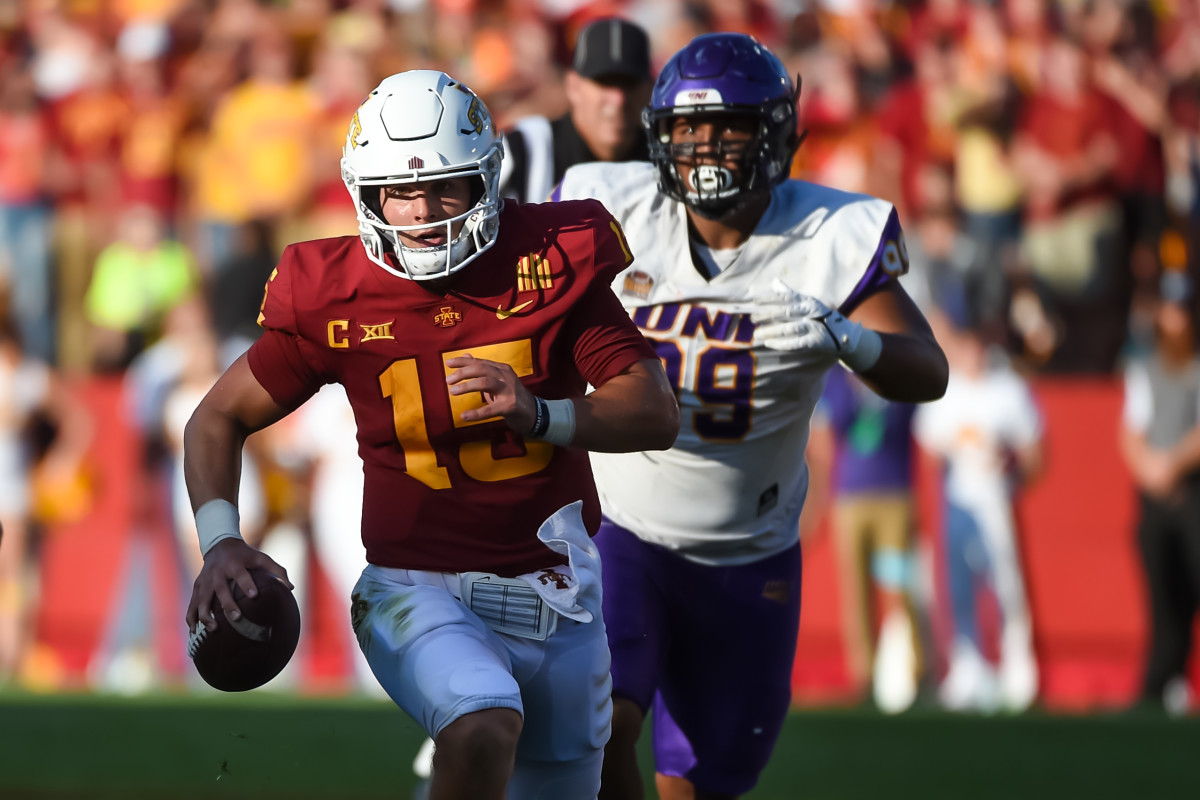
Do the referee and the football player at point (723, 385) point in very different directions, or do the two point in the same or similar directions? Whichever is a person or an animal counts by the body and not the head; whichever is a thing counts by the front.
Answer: same or similar directions

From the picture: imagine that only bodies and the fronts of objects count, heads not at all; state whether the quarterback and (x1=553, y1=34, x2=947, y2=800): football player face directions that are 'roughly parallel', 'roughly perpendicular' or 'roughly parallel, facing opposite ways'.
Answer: roughly parallel

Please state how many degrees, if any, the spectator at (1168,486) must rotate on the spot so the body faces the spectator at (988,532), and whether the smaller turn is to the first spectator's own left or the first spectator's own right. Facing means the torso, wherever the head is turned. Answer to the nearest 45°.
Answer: approximately 90° to the first spectator's own right

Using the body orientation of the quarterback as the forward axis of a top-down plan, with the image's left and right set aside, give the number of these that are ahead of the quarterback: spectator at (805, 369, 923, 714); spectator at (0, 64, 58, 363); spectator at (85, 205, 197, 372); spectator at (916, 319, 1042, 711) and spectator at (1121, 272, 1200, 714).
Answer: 0

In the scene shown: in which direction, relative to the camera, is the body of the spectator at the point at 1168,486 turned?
toward the camera

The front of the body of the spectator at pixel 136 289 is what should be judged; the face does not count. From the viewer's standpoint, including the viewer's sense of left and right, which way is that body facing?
facing the viewer

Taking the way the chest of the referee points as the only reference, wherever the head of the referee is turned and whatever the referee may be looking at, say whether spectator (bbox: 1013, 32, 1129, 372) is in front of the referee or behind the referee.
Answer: behind

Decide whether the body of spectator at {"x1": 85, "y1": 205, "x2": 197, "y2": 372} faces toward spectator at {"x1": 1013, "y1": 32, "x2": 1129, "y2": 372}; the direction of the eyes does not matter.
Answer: no

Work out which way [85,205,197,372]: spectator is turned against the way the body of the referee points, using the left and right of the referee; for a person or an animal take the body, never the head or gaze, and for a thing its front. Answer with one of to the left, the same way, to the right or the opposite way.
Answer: the same way

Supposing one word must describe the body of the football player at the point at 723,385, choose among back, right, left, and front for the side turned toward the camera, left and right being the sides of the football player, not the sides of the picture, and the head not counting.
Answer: front

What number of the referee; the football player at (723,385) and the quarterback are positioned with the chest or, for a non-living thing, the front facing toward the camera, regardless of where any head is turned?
3

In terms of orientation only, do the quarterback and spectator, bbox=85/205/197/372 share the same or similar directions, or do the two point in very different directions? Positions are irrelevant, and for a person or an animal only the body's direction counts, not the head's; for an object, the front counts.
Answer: same or similar directions

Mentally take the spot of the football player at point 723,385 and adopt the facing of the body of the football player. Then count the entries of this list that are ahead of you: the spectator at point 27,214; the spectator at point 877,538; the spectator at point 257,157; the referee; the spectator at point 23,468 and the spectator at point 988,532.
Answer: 0

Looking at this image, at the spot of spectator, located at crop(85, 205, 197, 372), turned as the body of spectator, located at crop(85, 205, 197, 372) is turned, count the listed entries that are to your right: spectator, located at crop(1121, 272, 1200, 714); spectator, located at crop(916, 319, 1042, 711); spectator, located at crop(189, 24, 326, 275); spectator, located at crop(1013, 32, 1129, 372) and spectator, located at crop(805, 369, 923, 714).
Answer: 0

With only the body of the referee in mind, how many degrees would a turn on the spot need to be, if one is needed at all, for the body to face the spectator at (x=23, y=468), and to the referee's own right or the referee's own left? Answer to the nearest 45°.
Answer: approximately 135° to the referee's own right

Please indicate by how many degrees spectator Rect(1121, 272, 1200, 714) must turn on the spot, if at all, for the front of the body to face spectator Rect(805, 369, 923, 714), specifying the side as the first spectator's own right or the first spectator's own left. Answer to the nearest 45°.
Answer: approximately 90° to the first spectator's own right

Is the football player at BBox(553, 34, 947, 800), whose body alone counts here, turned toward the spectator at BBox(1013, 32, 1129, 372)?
no

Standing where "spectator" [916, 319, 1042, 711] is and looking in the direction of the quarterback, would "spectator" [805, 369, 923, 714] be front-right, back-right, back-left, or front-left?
front-right

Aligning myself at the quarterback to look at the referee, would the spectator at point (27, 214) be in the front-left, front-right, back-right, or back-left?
front-left

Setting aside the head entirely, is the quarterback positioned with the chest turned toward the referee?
no

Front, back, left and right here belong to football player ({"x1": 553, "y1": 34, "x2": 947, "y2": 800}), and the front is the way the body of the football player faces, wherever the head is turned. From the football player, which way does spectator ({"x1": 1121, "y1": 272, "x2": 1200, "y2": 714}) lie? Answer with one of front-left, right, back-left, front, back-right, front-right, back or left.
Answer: back-left

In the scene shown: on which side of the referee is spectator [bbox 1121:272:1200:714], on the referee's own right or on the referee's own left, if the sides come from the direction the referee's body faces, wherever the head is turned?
on the referee's own left
